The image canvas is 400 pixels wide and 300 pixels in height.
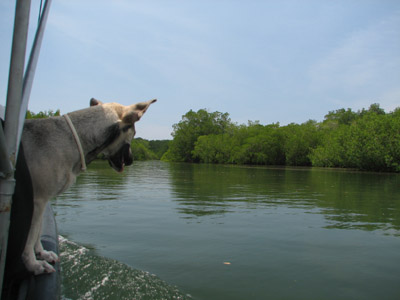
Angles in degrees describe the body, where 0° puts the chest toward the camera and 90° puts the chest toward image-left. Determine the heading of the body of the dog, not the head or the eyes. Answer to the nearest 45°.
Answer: approximately 270°
